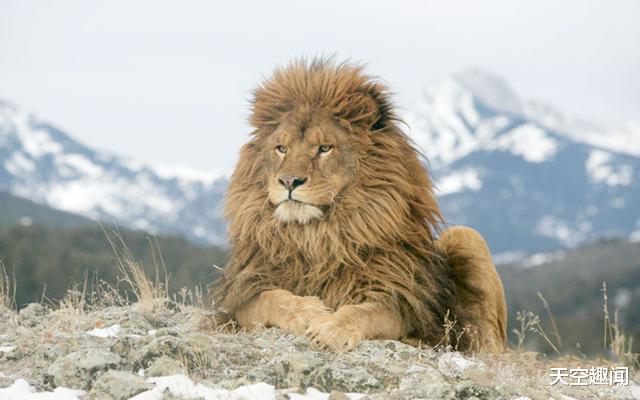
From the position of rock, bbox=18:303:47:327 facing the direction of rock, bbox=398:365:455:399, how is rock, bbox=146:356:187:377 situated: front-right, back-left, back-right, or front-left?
front-right

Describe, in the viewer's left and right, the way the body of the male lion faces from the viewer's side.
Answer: facing the viewer and to the left of the viewer

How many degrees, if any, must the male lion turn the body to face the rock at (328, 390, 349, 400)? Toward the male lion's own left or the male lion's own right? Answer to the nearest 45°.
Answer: approximately 45° to the male lion's own left

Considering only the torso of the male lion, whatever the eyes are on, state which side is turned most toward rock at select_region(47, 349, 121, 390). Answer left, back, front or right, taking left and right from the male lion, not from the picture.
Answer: front

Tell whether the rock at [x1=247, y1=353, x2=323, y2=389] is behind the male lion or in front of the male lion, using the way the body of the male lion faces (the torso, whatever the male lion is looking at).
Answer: in front

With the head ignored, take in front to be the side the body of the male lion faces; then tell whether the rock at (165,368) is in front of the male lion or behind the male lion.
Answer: in front

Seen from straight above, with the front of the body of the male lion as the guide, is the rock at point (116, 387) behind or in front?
in front

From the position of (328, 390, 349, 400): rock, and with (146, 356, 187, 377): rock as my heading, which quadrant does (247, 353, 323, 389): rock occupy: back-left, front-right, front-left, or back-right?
front-right

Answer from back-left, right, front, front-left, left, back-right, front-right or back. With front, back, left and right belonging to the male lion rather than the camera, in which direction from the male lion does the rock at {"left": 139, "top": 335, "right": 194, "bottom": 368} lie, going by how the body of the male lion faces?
front

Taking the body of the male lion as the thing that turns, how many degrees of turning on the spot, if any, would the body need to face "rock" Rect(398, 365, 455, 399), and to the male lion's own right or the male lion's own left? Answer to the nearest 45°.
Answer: approximately 90° to the male lion's own left

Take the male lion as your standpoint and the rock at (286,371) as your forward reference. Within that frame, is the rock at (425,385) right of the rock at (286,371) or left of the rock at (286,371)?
left
